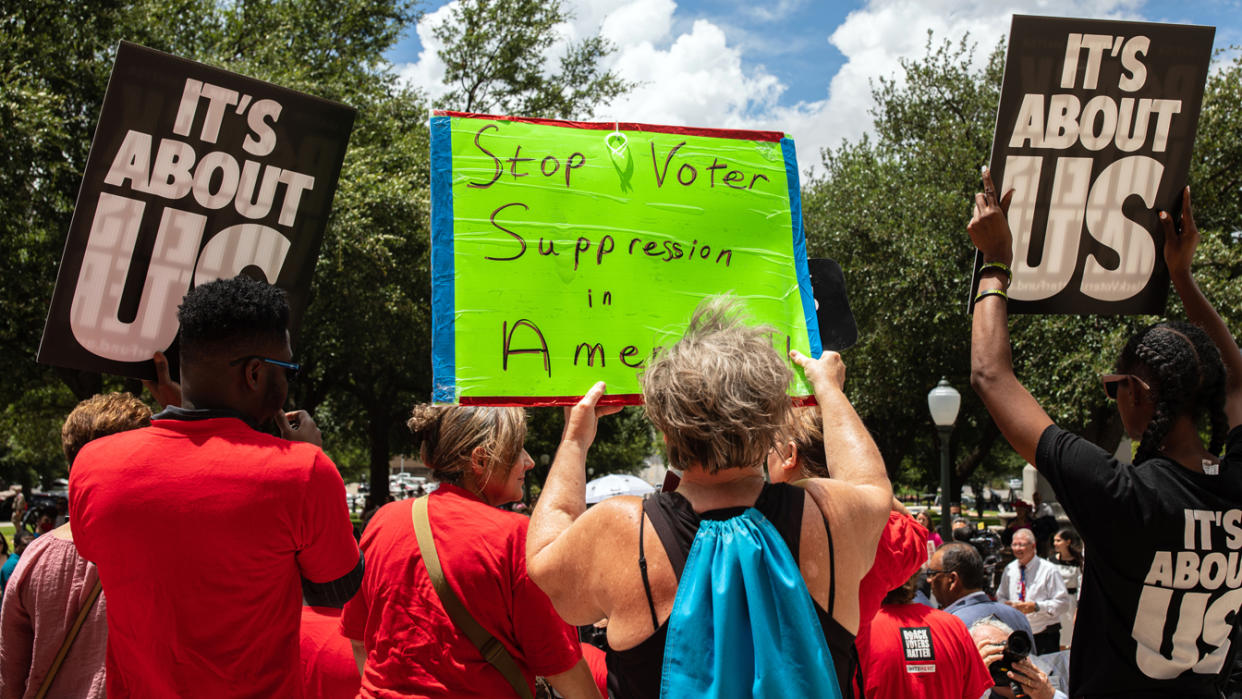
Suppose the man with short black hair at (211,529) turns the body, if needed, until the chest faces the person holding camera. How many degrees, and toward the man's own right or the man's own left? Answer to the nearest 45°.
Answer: approximately 45° to the man's own right

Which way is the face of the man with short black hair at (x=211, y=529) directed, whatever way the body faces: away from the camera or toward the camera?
away from the camera

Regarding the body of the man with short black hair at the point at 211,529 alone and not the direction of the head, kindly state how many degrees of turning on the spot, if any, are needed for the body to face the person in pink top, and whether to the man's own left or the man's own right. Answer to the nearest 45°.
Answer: approximately 90° to the man's own left

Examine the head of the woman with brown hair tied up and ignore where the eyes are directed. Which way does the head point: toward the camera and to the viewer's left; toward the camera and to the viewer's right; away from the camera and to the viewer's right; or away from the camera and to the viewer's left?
away from the camera and to the viewer's right

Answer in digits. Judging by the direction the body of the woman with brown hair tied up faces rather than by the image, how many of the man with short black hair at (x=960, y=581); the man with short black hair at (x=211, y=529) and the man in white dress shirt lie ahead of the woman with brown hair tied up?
2

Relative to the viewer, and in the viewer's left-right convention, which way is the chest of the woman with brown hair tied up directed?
facing away from the viewer and to the right of the viewer

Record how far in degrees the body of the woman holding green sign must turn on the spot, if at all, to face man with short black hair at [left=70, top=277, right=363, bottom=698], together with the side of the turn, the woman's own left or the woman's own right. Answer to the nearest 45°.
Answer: approximately 90° to the woman's own left

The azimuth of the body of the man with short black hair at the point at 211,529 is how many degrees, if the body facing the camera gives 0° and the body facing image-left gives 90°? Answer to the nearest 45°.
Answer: approximately 225°

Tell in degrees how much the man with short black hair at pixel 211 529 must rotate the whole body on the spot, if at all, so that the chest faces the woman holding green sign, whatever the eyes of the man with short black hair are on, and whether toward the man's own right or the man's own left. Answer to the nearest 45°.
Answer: approximately 90° to the man's own right

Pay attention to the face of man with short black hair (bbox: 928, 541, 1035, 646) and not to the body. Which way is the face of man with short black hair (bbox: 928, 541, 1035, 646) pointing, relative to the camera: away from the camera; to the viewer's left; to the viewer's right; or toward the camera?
to the viewer's left

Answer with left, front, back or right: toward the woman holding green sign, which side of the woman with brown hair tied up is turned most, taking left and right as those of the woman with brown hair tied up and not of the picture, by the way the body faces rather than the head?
right

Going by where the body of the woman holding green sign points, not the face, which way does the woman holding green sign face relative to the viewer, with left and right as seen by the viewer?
facing away from the viewer

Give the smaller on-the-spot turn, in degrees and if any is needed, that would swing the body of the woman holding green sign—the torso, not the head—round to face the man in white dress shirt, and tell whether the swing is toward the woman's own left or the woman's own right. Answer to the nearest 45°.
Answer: approximately 45° to the woman's own right
